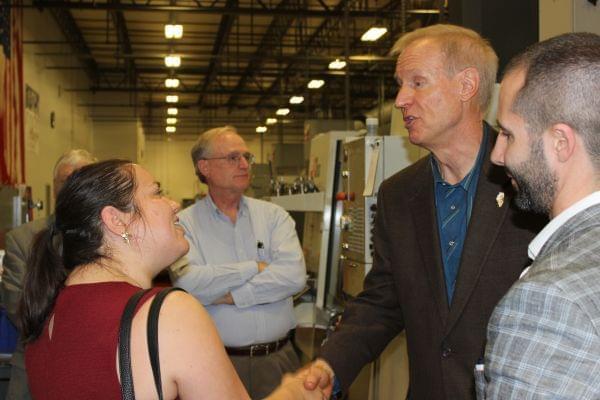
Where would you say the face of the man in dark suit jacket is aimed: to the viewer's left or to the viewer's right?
to the viewer's left

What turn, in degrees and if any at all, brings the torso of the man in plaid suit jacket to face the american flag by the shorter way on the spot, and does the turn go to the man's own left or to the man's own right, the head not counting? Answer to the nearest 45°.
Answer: approximately 45° to the man's own right

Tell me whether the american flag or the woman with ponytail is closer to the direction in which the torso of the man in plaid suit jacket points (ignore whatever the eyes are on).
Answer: the woman with ponytail

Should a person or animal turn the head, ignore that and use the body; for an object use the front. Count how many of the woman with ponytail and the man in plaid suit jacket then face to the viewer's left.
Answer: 1

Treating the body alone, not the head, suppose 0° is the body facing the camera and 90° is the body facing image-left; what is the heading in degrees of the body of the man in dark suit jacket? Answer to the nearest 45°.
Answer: approximately 45°

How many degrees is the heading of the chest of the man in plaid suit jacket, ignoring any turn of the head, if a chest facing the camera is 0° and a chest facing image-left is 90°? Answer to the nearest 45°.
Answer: approximately 90°

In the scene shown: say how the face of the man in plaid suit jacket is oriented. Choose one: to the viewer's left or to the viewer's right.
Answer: to the viewer's left

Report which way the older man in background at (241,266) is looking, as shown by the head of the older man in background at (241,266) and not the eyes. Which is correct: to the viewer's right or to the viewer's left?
to the viewer's right

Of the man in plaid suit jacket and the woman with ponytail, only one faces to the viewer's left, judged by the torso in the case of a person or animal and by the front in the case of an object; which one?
the man in plaid suit jacket
